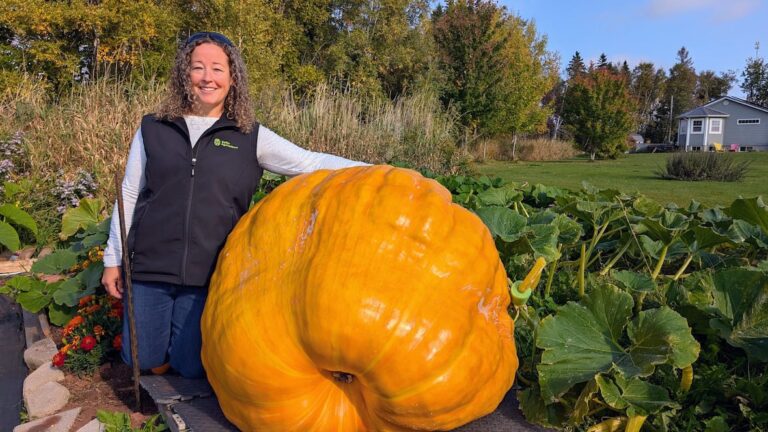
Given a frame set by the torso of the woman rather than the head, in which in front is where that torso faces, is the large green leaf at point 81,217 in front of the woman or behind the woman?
behind

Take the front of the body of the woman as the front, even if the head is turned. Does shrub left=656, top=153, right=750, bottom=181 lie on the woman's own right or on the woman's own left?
on the woman's own left

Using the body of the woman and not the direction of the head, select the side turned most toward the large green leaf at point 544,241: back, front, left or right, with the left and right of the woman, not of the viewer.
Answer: left

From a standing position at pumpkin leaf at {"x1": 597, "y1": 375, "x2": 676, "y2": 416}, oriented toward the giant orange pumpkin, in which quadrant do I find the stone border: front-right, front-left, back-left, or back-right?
front-right

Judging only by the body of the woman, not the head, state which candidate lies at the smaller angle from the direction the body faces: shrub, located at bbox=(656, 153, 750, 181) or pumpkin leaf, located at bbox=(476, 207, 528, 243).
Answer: the pumpkin leaf

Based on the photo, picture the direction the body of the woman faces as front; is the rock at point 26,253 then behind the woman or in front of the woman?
behind

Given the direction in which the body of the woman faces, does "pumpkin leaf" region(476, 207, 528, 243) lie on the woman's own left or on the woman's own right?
on the woman's own left

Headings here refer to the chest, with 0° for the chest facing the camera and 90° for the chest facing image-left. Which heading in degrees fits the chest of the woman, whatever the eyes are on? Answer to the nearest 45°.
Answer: approximately 0°

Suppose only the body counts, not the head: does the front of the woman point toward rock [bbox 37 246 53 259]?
no

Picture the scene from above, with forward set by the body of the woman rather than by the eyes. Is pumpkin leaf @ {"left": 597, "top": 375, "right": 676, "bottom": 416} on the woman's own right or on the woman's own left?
on the woman's own left

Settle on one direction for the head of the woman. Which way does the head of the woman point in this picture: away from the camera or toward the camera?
toward the camera

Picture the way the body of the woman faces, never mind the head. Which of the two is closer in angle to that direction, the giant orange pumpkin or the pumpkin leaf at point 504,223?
the giant orange pumpkin

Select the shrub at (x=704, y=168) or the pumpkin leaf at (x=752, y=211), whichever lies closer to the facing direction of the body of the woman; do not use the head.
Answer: the pumpkin leaf

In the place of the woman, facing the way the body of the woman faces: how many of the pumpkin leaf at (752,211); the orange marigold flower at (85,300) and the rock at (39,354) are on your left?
1

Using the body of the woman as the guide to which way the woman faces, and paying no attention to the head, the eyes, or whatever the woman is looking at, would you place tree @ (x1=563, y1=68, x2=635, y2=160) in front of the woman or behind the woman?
behind

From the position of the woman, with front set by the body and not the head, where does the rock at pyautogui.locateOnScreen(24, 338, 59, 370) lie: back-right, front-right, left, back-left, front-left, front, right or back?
back-right

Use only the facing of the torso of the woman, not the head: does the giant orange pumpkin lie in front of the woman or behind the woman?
in front
